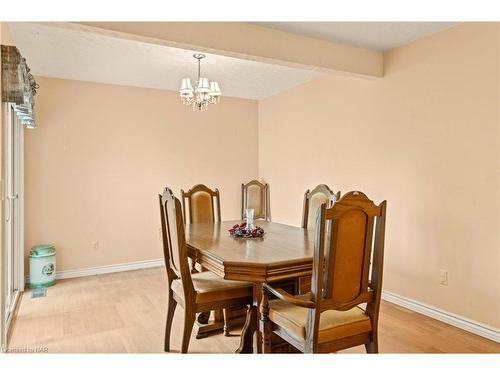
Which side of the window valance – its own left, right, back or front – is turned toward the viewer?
right

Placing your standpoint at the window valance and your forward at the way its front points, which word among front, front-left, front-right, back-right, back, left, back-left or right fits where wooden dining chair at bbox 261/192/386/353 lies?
front-right

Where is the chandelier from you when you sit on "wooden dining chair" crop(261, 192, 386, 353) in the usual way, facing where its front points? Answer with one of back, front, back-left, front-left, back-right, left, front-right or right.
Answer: front

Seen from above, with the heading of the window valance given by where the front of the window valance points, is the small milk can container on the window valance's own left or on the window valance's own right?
on the window valance's own left

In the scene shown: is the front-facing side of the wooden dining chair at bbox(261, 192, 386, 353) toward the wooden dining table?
yes

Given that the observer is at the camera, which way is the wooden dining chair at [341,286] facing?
facing away from the viewer and to the left of the viewer

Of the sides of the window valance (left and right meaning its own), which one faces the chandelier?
front

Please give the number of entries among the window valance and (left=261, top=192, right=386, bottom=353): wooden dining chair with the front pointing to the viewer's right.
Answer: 1

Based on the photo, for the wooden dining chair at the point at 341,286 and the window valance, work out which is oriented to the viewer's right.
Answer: the window valance
